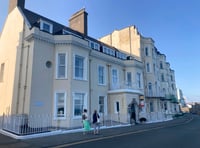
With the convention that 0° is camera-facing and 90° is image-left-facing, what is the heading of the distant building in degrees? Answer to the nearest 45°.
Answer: approximately 315°

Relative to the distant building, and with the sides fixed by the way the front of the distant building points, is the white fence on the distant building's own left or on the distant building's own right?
on the distant building's own right

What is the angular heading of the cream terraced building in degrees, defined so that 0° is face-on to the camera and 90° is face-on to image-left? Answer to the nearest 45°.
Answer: approximately 315°
